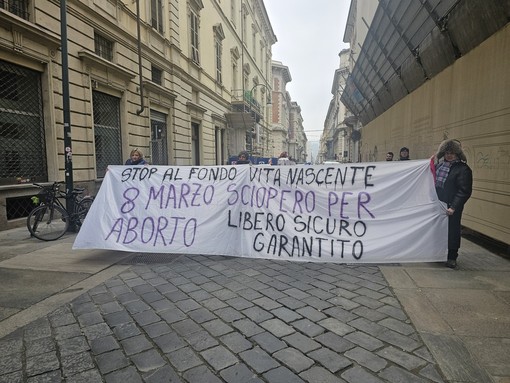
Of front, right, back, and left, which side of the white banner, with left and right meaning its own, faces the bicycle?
right

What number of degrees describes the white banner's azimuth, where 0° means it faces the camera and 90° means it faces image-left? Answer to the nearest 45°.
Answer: approximately 0°
